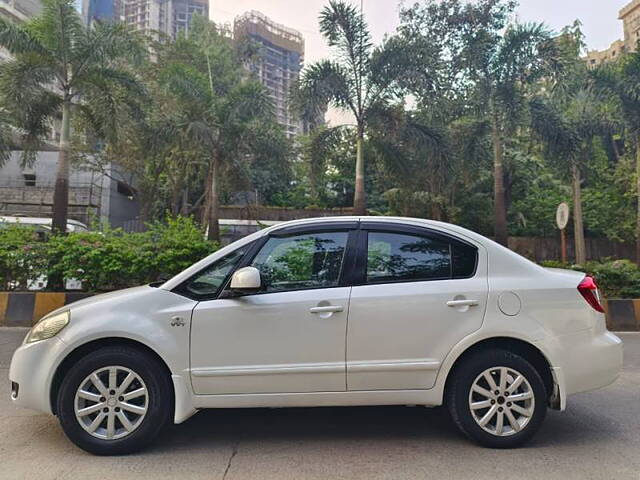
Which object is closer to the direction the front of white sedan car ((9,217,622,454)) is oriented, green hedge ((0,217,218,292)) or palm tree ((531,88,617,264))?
the green hedge

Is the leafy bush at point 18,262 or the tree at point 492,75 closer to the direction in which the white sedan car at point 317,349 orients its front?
the leafy bush

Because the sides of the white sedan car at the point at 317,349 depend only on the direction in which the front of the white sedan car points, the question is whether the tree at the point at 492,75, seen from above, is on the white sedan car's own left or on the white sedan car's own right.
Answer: on the white sedan car's own right

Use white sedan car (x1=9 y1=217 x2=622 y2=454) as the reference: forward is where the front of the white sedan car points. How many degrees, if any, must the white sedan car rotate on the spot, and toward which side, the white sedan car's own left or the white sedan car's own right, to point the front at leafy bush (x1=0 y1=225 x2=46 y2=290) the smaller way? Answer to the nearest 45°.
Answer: approximately 45° to the white sedan car's own right

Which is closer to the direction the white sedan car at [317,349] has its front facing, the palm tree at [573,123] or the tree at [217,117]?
the tree

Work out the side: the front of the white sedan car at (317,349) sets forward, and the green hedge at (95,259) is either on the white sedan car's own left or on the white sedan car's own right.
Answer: on the white sedan car's own right

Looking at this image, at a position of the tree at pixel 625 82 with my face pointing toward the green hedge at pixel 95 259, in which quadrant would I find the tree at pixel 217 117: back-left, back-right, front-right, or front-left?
front-right

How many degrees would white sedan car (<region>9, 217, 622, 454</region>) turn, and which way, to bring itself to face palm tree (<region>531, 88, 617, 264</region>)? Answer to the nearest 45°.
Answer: approximately 135° to its right

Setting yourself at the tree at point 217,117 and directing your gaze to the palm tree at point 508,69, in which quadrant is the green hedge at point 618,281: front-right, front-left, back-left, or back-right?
front-right

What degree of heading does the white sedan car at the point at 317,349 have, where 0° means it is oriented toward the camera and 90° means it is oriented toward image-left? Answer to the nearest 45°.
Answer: approximately 90°

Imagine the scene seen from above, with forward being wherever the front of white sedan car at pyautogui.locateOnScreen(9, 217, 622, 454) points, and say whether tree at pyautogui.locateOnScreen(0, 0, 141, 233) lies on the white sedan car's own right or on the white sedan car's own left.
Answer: on the white sedan car's own right

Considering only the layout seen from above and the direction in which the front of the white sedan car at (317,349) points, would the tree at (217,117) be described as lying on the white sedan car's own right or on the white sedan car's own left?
on the white sedan car's own right

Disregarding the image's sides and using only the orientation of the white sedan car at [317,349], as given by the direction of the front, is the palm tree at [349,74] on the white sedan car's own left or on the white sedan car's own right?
on the white sedan car's own right
